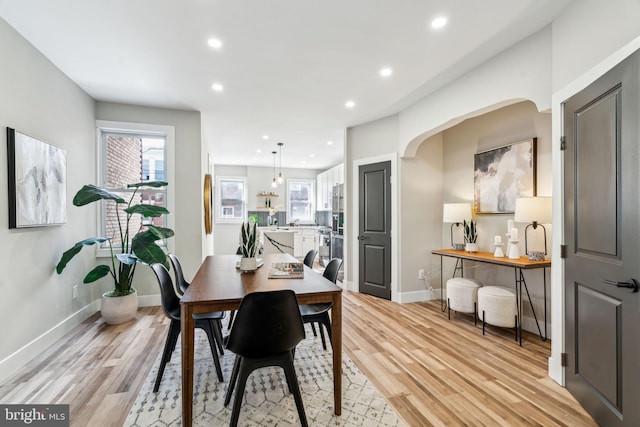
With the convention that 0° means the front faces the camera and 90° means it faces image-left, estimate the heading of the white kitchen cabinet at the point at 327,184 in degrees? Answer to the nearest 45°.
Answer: approximately 90°

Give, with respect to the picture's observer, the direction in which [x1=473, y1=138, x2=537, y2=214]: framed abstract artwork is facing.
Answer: facing the viewer and to the left of the viewer

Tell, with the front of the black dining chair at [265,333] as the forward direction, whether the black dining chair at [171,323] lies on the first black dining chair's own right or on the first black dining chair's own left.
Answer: on the first black dining chair's own left

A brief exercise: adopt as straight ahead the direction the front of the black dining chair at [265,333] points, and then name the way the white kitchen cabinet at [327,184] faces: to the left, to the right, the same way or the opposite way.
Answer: to the left

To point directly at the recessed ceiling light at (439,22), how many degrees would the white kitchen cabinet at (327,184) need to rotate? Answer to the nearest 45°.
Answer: approximately 90° to its left

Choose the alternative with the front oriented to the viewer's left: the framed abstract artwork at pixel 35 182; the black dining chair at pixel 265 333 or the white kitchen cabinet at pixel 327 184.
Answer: the white kitchen cabinet

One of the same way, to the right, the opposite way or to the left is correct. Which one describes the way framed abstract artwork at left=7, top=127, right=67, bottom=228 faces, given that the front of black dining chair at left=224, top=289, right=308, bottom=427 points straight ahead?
to the right

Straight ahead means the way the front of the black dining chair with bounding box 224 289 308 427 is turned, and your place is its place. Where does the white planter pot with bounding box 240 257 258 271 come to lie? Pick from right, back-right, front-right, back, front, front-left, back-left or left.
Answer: front

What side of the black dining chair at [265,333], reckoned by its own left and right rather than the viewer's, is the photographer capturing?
back

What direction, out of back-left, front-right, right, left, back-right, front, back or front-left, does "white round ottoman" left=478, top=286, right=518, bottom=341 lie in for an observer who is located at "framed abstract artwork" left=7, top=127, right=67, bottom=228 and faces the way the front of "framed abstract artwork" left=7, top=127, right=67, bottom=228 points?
front

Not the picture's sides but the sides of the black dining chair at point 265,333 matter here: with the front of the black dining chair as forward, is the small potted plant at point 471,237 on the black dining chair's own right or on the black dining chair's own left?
on the black dining chair's own right

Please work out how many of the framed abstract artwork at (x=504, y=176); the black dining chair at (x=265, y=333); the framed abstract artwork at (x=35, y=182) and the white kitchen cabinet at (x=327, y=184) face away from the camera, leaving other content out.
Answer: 1

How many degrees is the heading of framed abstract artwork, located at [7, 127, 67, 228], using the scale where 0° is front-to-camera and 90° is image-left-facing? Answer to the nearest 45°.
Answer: approximately 315°
